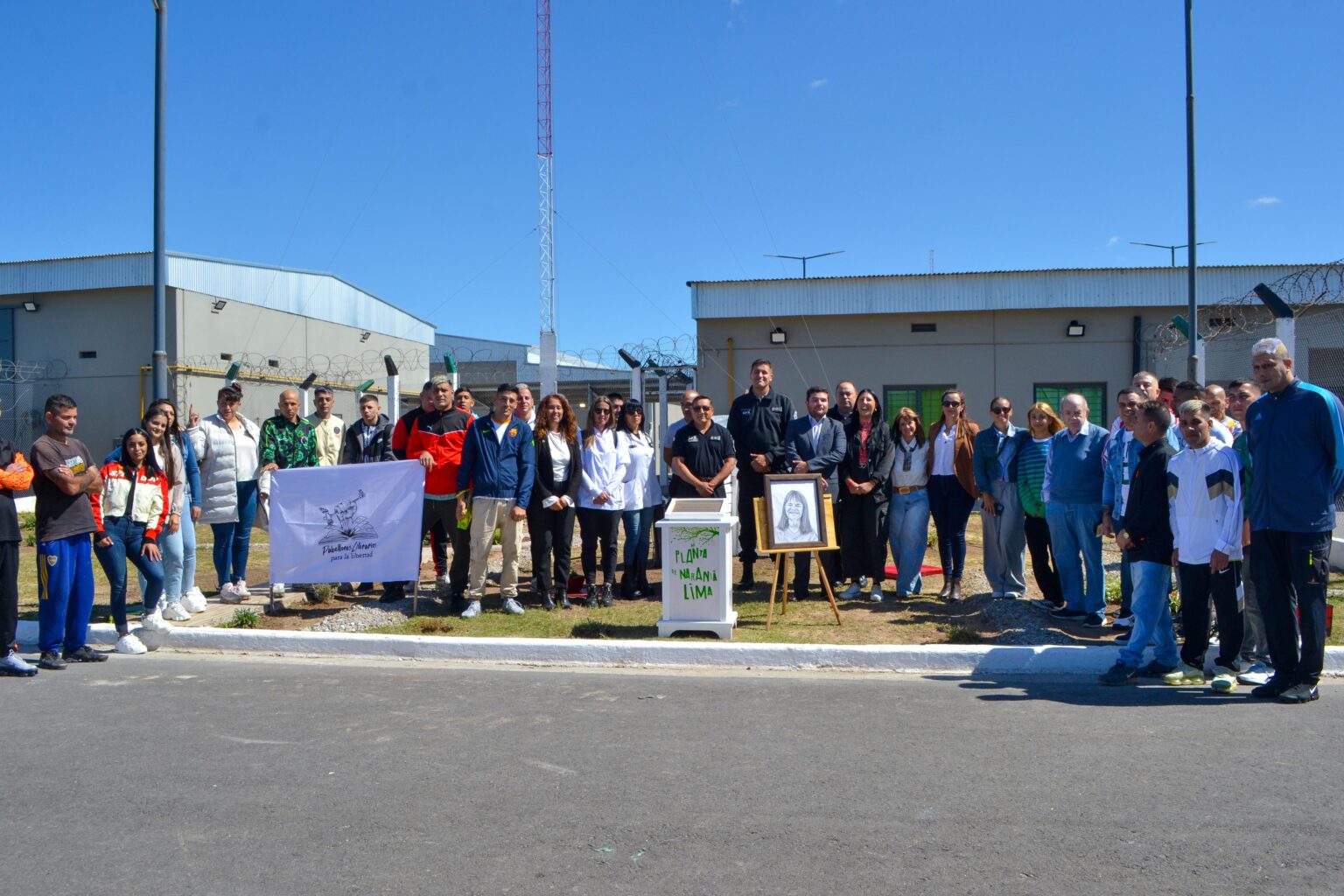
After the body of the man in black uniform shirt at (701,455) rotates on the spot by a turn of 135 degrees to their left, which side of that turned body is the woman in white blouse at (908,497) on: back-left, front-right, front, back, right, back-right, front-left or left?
front-right

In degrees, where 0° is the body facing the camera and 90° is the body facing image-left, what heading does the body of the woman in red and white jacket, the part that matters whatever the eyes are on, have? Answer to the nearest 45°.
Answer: approximately 0°

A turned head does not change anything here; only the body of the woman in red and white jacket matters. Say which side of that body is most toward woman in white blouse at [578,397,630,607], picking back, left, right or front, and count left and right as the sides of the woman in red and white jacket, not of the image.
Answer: left

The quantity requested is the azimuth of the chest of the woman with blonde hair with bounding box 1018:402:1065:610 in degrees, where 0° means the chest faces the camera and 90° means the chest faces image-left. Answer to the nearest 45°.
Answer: approximately 0°

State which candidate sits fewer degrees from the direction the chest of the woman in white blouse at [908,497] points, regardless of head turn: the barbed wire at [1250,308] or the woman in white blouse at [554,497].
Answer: the woman in white blouse

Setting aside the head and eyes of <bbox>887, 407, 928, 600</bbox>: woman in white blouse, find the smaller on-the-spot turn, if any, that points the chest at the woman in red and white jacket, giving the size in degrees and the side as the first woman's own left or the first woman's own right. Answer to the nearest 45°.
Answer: approximately 45° to the first woman's own right
